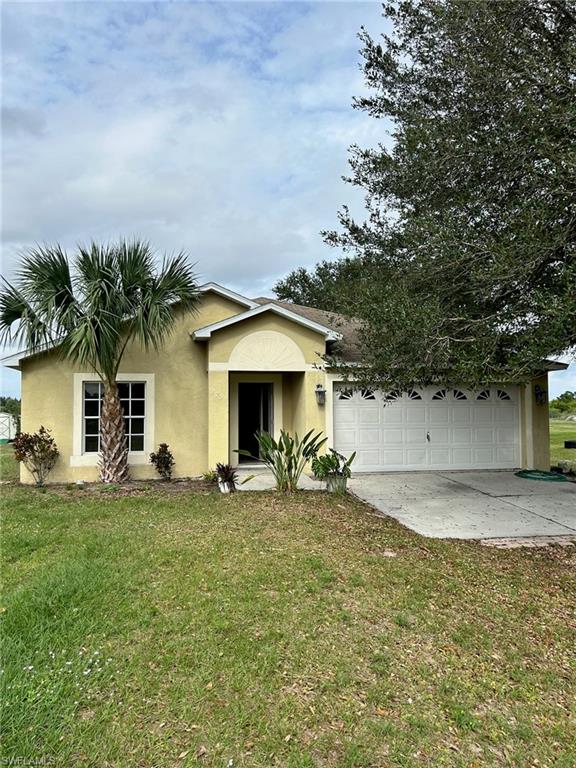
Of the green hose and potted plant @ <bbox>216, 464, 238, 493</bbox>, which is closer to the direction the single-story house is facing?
the potted plant

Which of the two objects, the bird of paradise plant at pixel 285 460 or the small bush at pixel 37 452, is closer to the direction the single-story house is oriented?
the bird of paradise plant

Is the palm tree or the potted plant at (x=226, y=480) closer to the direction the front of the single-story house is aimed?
the potted plant

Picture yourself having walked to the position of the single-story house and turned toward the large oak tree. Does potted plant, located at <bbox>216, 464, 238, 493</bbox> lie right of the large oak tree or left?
right

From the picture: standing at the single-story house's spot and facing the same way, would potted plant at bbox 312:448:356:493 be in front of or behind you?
in front

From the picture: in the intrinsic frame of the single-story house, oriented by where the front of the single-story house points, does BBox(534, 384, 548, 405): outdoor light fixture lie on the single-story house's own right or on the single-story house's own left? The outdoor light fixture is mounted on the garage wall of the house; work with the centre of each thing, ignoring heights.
on the single-story house's own left

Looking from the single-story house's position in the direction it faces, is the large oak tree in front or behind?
in front

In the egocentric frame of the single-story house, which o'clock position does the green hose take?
The green hose is roughly at 9 o'clock from the single-story house.

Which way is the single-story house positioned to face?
toward the camera

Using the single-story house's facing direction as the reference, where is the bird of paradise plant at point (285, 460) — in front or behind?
in front
